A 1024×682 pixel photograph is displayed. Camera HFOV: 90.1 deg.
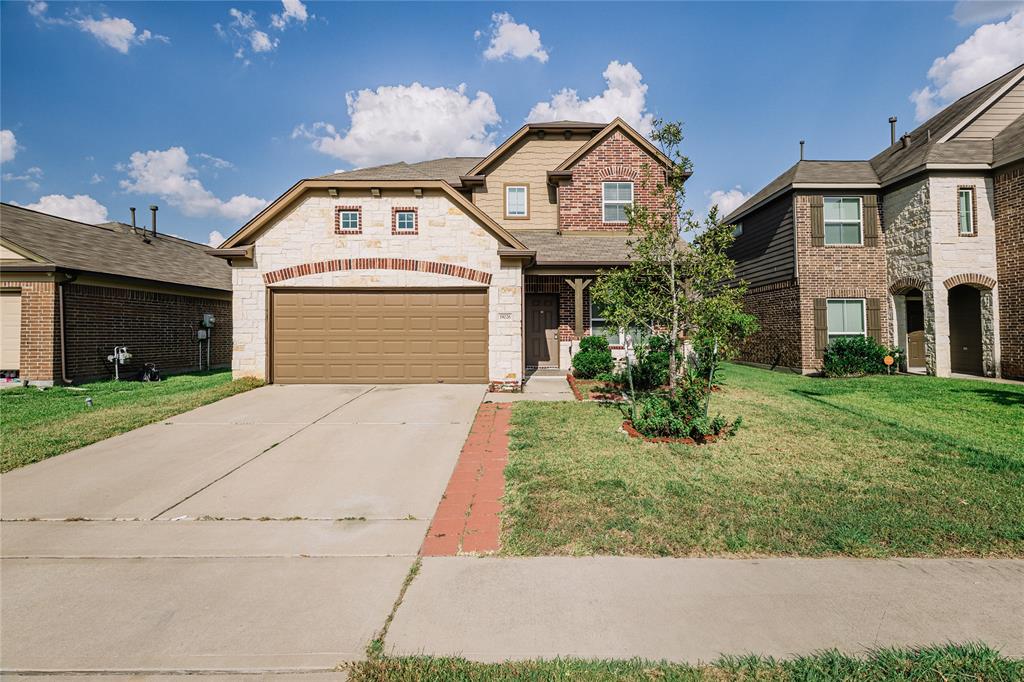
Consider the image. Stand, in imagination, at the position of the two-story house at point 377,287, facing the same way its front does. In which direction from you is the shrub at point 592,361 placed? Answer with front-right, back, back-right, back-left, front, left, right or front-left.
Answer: left

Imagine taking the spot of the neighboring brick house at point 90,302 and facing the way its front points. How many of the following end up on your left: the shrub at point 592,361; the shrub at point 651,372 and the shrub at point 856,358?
3

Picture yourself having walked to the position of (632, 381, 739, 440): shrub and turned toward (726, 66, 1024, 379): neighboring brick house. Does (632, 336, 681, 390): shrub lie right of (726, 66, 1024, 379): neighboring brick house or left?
left

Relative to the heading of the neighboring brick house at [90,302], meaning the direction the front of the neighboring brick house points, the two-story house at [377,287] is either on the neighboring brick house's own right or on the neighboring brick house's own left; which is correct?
on the neighboring brick house's own left

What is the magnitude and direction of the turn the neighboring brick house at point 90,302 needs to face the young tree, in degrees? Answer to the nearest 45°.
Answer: approximately 90° to its left

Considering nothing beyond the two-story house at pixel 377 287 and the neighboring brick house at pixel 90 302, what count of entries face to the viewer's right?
0

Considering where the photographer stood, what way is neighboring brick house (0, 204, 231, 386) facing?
facing the viewer and to the left of the viewer

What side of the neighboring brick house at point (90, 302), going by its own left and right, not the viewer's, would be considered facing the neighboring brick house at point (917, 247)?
left

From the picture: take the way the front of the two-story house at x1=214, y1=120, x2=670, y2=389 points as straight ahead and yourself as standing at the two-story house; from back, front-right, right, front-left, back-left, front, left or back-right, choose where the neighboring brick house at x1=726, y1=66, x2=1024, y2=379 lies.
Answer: left

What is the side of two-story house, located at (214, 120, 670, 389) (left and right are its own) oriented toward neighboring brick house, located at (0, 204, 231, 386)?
right

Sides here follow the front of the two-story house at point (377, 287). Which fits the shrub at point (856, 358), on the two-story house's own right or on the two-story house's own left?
on the two-story house's own left

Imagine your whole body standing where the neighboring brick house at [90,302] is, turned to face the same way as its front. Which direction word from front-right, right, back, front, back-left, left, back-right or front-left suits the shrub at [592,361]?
left

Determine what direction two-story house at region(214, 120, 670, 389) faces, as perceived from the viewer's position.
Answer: facing the viewer

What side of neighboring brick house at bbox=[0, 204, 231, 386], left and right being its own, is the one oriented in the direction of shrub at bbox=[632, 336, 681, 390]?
left
